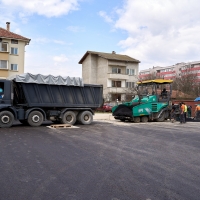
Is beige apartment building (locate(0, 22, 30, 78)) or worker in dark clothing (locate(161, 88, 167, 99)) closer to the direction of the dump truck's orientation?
the beige apartment building

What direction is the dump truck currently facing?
to the viewer's left

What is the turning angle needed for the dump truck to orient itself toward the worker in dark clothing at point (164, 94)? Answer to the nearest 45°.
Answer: approximately 180°

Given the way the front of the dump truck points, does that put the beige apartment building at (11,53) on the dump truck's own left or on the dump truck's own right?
on the dump truck's own right
